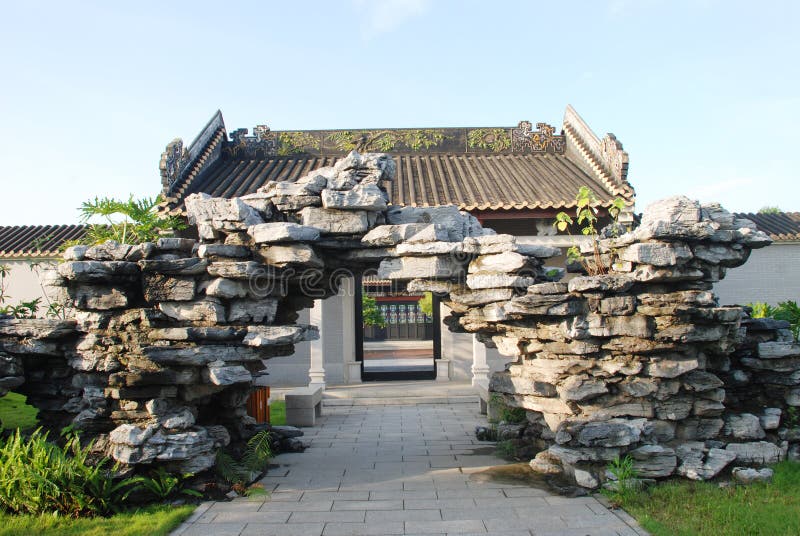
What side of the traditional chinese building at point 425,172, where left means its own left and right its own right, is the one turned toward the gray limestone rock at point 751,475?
front

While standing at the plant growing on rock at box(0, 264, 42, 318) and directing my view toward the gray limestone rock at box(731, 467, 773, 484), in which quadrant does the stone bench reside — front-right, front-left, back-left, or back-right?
front-left

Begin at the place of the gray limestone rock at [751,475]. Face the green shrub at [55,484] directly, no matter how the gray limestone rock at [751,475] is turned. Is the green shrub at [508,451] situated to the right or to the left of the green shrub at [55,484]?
right

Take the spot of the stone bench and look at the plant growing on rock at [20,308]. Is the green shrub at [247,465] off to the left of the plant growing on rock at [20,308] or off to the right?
left

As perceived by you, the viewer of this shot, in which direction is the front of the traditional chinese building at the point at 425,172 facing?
facing the viewer

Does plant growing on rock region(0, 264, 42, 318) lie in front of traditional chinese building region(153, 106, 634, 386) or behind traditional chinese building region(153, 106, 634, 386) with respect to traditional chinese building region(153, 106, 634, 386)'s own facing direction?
in front

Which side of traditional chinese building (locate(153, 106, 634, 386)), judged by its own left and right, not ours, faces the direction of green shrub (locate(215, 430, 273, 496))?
front

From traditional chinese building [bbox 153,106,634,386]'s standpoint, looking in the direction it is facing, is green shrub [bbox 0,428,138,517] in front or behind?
in front

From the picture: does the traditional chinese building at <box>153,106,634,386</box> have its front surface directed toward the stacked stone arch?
yes

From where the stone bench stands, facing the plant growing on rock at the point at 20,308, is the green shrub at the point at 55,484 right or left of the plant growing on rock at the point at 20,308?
left

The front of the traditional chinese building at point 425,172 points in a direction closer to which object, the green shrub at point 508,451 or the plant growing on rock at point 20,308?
the green shrub

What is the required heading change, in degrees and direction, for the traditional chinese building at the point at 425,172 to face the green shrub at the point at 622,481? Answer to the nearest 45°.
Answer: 0° — it already faces it
